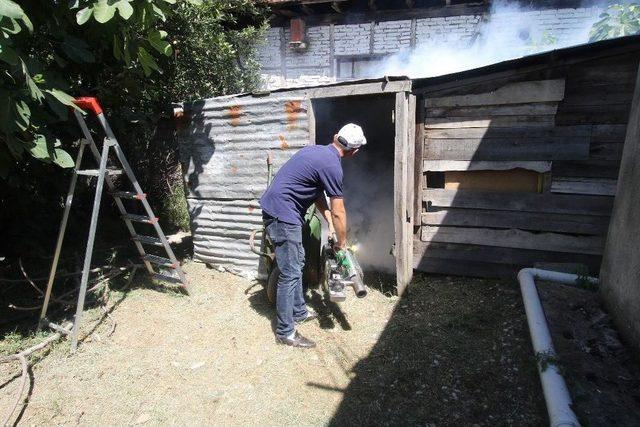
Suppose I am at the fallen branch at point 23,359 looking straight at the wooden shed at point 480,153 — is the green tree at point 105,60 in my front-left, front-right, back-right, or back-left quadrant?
front-left

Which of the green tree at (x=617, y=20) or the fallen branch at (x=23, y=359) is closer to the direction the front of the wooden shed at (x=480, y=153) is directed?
the fallen branch

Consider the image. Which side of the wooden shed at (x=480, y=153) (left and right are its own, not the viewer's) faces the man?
front

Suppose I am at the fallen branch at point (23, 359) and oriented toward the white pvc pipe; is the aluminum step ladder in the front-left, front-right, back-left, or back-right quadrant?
front-left

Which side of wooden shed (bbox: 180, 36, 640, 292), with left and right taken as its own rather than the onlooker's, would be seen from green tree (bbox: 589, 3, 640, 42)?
back

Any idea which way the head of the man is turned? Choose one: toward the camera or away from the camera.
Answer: away from the camera

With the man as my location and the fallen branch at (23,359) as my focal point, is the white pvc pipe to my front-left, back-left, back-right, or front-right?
back-left

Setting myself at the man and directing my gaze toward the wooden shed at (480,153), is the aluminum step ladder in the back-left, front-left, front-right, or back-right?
back-left

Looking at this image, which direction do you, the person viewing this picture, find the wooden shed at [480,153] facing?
facing the viewer and to the left of the viewer

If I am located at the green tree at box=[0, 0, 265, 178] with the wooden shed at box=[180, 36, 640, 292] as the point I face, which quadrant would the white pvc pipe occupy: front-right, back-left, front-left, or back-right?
front-right

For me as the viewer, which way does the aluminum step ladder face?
facing away from the viewer and to the right of the viewer
